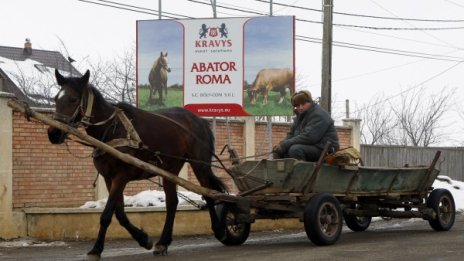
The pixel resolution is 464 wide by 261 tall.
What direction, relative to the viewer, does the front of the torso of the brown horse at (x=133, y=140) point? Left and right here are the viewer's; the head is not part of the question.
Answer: facing the viewer and to the left of the viewer

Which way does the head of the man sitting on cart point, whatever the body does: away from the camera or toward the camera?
toward the camera

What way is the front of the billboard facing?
toward the camera

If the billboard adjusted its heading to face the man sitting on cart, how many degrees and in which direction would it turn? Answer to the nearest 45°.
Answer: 0° — it already faces them

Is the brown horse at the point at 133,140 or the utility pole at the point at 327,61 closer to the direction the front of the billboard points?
the brown horse

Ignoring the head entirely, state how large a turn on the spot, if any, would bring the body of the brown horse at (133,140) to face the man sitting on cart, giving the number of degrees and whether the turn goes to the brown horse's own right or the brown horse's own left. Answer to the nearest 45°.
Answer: approximately 135° to the brown horse's own left

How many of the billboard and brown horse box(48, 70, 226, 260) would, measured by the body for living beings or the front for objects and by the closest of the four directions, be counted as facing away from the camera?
0

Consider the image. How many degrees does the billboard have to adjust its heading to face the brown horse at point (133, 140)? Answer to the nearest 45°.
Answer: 0° — it already faces it

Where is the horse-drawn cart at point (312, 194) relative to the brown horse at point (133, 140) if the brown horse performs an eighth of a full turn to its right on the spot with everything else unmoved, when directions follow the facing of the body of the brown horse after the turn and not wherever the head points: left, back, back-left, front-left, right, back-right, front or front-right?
back
